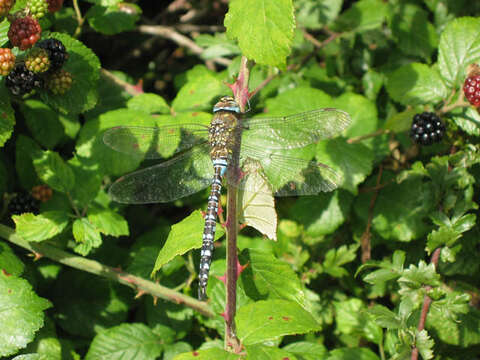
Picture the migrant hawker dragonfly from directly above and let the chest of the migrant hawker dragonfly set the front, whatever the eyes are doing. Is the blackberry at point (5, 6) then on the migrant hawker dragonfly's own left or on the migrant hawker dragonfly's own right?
on the migrant hawker dragonfly's own left

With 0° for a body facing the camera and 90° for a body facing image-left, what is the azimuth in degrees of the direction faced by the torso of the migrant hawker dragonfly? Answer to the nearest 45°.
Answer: approximately 180°
